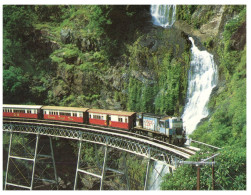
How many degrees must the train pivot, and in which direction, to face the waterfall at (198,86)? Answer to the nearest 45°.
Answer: approximately 45° to its left

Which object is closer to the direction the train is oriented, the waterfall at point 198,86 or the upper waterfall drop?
the waterfall

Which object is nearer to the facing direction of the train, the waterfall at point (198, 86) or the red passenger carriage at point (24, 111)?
the waterfall

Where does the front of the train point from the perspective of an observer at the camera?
facing the viewer and to the right of the viewer

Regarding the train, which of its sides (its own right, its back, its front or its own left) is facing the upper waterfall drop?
left
